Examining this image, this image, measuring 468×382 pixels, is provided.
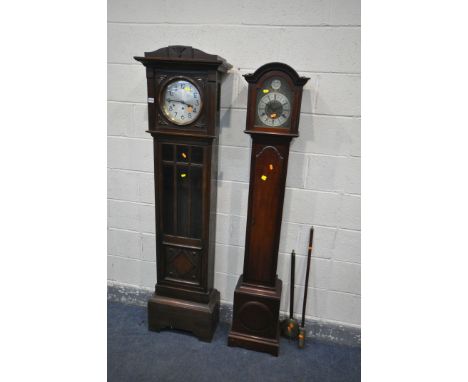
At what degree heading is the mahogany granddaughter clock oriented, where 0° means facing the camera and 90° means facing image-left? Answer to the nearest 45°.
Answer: approximately 0°
